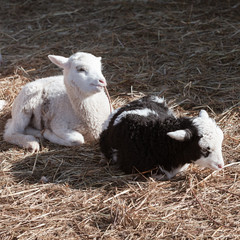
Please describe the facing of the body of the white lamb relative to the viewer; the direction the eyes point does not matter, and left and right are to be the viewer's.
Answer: facing the viewer and to the right of the viewer
